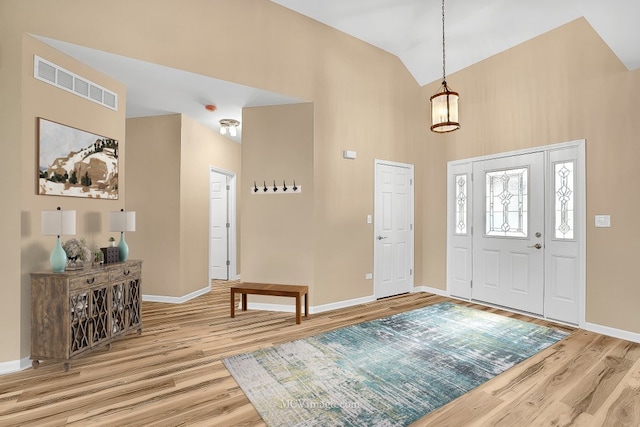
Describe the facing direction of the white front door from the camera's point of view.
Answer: facing the viewer and to the left of the viewer

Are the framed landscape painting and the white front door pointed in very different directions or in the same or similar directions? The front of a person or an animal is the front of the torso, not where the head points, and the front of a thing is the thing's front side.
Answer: very different directions

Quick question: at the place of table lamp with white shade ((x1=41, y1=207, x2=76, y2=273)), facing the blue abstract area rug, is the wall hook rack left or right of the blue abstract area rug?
left

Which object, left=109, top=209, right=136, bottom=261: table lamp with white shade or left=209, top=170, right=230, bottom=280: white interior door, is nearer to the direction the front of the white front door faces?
the table lamp with white shade

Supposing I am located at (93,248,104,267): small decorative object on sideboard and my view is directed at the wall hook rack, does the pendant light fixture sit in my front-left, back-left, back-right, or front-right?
front-right

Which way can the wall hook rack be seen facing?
toward the camera

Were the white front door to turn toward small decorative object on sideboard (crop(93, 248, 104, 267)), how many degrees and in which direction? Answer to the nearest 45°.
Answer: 0° — it already faces it

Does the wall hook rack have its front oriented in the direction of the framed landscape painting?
no

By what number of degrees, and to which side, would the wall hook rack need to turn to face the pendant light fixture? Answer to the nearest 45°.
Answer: approximately 45° to its left

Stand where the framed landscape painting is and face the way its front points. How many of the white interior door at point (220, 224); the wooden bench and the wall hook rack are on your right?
0

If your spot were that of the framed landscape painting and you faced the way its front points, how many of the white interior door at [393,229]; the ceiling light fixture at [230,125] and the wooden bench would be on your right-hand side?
0

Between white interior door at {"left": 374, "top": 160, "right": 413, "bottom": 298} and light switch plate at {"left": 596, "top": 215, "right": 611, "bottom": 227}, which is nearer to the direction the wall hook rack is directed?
the light switch plate

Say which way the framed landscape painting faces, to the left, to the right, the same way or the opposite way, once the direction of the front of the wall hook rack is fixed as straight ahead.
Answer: to the left
